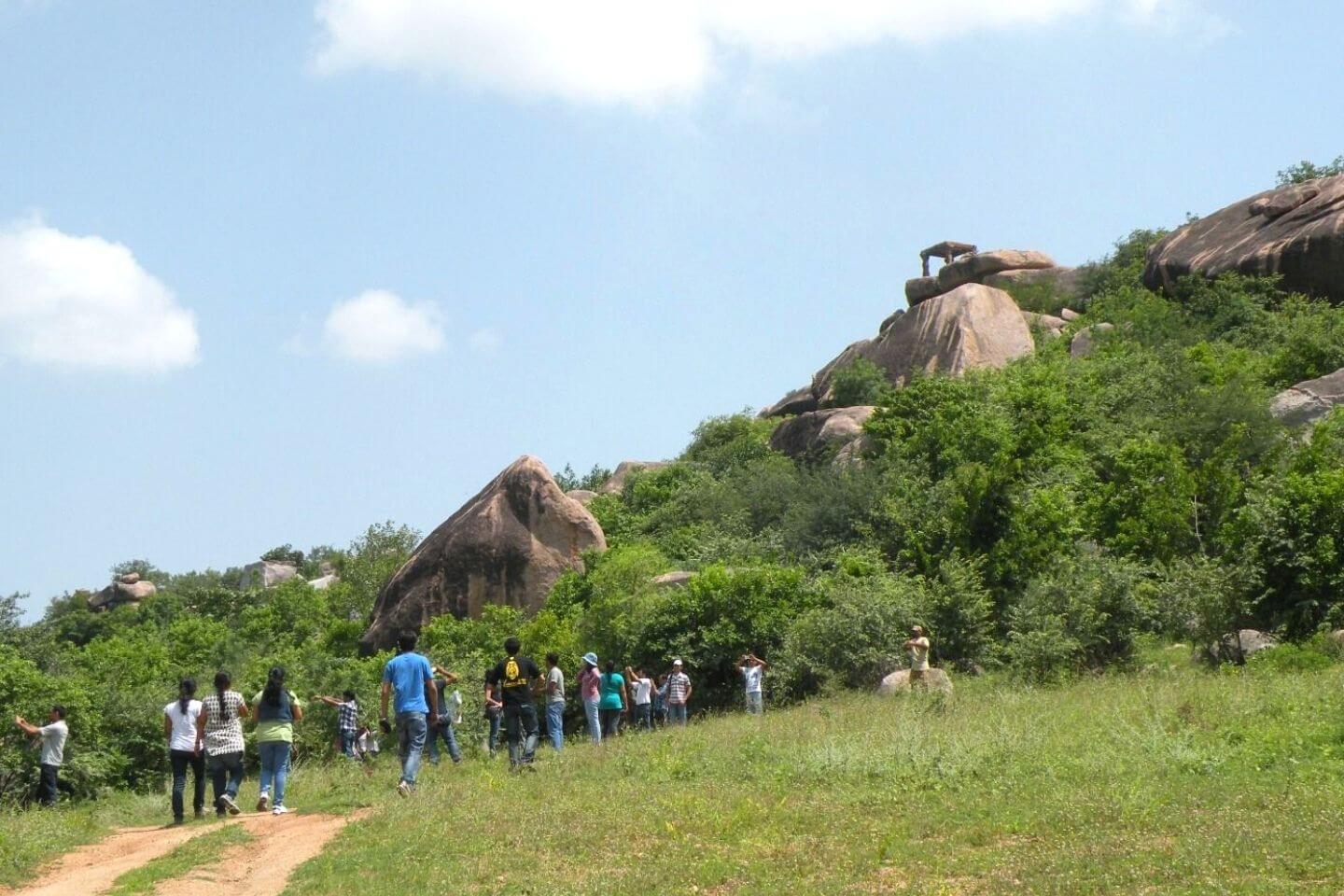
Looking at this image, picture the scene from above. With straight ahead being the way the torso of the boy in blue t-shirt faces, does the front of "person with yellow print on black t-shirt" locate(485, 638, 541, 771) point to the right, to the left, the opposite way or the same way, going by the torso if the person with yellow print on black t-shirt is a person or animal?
the same way

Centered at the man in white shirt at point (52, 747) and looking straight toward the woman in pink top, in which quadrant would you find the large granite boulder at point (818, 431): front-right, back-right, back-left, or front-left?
front-left

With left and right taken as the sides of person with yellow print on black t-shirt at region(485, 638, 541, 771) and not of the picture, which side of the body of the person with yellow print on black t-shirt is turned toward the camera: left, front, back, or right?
back

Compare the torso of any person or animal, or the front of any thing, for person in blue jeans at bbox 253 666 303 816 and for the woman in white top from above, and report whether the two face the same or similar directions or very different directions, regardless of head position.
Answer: same or similar directions

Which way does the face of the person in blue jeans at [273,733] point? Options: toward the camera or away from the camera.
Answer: away from the camera

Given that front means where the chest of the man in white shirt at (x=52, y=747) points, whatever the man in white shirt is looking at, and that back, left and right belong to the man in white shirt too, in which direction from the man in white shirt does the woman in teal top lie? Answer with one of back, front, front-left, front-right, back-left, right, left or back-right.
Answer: back

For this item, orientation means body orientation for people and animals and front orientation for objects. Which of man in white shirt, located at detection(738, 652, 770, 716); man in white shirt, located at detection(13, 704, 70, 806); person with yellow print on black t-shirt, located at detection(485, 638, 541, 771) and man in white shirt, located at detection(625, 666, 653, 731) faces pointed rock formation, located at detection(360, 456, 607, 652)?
the person with yellow print on black t-shirt

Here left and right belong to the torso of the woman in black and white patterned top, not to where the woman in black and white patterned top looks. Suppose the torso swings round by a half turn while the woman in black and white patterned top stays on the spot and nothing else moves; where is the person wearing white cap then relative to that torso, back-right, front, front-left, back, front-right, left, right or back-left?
back-left

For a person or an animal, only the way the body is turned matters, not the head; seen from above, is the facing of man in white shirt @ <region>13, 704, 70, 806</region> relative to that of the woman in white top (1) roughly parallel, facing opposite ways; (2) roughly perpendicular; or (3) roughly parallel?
roughly perpendicular

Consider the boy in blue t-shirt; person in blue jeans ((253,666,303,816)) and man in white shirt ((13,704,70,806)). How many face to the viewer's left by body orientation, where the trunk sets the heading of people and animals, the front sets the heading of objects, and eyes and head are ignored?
1

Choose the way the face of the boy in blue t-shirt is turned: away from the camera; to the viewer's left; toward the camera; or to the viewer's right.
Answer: away from the camera

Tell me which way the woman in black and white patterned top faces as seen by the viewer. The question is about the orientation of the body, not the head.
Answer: away from the camera

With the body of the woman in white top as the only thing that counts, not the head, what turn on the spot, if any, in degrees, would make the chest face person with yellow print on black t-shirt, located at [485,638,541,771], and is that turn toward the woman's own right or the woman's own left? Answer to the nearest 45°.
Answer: approximately 90° to the woman's own right

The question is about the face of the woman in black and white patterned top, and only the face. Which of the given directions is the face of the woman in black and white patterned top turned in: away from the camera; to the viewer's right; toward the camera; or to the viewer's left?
away from the camera

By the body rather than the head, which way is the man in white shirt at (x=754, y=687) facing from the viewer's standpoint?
toward the camera

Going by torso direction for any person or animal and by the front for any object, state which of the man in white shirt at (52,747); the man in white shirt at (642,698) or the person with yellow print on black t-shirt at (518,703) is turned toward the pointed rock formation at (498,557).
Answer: the person with yellow print on black t-shirt

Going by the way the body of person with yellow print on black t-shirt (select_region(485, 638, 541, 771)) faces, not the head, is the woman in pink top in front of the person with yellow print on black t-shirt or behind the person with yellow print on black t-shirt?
in front

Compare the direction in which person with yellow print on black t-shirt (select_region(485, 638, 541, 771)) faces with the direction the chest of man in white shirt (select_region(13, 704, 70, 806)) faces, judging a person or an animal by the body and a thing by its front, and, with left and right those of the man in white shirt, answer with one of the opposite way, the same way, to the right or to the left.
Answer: to the right

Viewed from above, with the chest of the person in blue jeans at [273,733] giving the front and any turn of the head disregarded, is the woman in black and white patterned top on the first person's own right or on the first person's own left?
on the first person's own left

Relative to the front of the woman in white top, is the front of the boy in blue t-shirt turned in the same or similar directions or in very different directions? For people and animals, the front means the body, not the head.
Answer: same or similar directions

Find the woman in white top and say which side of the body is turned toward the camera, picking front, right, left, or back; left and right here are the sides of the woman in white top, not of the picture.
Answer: back

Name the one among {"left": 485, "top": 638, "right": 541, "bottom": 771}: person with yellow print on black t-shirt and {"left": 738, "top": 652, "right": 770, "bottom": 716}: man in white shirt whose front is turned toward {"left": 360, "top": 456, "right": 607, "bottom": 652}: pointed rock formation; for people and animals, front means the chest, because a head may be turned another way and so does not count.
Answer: the person with yellow print on black t-shirt

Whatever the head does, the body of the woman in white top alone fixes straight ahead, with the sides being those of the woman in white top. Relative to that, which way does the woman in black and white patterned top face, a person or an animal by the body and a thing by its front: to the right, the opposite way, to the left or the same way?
the same way
